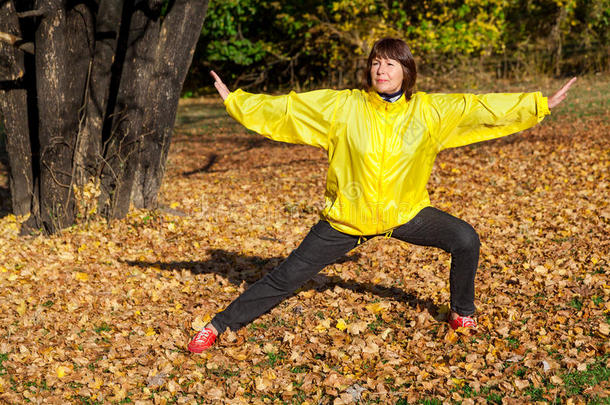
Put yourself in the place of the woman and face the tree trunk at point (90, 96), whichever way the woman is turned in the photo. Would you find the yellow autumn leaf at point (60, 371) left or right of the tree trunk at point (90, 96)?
left

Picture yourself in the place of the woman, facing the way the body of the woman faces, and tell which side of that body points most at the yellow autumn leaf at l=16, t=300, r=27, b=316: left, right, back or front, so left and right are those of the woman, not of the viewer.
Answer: right

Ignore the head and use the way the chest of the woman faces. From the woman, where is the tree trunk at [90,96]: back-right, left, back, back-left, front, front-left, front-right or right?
back-right

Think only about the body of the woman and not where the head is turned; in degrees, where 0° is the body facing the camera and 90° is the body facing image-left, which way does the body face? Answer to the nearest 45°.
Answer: approximately 0°

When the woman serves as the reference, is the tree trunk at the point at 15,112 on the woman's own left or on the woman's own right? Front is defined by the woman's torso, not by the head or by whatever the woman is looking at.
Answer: on the woman's own right
